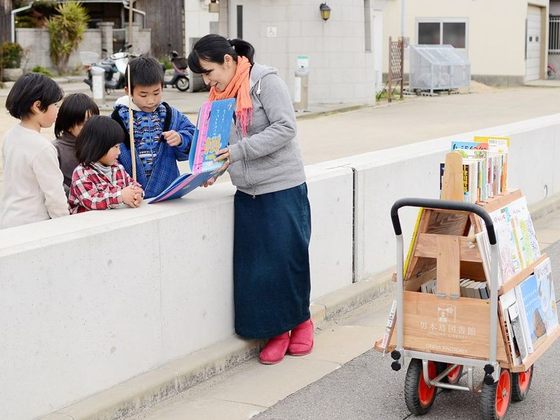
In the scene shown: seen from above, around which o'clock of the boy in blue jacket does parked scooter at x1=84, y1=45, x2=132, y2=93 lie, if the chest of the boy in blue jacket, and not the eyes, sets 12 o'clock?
The parked scooter is roughly at 6 o'clock from the boy in blue jacket.

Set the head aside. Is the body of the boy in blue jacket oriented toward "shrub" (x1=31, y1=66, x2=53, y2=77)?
no

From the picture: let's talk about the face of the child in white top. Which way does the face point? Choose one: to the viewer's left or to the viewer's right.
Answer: to the viewer's right

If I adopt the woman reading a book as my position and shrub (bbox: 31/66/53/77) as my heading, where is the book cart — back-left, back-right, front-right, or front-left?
back-right

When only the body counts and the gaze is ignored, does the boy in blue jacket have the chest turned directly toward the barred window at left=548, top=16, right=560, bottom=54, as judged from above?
no

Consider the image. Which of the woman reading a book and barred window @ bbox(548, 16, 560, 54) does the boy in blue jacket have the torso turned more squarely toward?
the woman reading a book

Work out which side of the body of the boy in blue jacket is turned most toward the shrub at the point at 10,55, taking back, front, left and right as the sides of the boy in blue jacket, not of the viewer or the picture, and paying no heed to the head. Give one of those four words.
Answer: back

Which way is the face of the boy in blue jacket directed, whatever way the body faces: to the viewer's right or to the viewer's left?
to the viewer's right

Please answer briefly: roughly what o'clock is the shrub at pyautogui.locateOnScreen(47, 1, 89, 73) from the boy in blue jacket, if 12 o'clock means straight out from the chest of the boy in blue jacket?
The shrub is roughly at 6 o'clock from the boy in blue jacket.

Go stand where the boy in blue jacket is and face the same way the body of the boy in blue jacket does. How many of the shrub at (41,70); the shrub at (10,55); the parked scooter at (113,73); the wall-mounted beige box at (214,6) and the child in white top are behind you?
4

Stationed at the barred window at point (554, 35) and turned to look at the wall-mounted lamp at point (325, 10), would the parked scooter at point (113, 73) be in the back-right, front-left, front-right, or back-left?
front-right

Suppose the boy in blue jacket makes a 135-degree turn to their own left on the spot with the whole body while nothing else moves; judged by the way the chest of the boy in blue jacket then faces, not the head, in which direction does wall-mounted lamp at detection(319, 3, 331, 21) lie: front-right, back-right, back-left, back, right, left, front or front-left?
front-left

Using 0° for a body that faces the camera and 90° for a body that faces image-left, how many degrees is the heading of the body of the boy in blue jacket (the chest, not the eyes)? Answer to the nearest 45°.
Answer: approximately 0°

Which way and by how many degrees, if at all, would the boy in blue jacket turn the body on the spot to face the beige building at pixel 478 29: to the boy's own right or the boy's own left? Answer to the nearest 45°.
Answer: approximately 180°

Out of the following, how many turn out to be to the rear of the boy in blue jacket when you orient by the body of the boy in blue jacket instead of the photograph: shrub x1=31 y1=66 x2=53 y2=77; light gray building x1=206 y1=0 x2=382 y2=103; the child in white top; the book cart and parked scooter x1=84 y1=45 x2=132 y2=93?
3

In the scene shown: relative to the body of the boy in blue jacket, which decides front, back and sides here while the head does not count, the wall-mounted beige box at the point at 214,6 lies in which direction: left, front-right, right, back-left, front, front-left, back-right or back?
back

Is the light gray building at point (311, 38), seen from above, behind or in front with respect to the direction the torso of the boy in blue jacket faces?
behind
